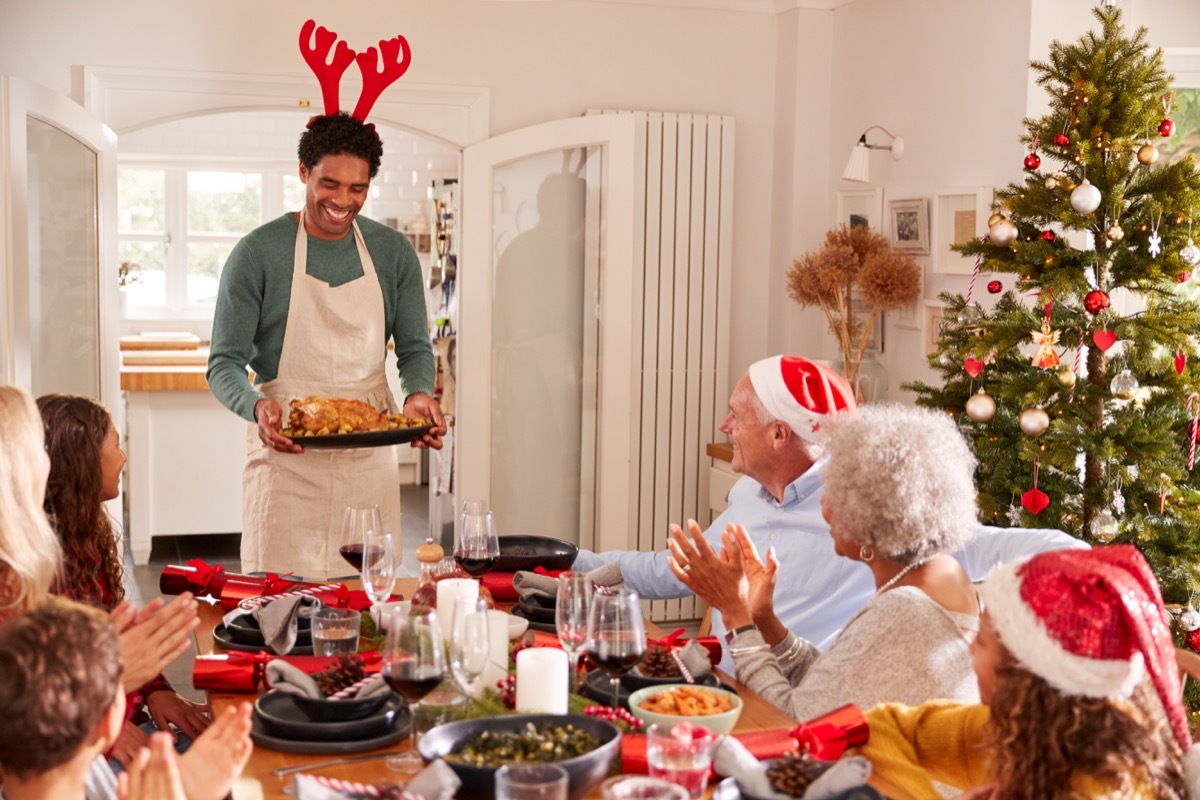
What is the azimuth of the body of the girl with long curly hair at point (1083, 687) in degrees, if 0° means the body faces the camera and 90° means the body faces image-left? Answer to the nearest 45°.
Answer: approximately 135°

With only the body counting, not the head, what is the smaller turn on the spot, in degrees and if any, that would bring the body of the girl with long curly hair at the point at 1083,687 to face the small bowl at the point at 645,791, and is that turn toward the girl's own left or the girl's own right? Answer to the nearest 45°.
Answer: approximately 45° to the girl's own left

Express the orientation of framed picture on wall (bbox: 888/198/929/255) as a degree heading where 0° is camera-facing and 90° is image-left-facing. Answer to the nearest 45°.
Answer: approximately 45°

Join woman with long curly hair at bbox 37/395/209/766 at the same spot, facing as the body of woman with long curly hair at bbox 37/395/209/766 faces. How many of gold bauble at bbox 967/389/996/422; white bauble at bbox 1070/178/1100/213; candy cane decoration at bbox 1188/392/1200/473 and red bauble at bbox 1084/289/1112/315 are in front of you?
4

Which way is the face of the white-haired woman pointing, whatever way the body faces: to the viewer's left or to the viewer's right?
to the viewer's left

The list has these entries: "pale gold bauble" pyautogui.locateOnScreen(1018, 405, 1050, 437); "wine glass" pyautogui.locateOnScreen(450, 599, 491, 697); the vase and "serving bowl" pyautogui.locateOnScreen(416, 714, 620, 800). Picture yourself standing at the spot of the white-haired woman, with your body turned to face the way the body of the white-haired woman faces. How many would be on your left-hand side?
2

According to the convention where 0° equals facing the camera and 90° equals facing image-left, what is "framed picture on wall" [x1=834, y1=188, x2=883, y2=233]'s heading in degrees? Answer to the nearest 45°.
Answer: approximately 45°

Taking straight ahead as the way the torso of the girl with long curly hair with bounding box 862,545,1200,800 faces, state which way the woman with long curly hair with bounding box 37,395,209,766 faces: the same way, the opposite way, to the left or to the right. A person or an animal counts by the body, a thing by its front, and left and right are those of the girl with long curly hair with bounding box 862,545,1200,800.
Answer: to the right

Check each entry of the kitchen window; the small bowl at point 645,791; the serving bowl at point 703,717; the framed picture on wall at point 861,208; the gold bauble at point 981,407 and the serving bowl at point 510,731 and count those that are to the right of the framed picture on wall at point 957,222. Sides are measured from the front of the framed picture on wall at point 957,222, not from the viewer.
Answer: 2

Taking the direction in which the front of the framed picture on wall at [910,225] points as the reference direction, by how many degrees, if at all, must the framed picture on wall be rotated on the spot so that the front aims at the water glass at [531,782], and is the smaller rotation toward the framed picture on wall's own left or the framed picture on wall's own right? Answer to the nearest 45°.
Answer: approximately 45° to the framed picture on wall's own left

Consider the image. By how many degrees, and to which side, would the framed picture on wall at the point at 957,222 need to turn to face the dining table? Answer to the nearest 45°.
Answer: approximately 45° to its left
